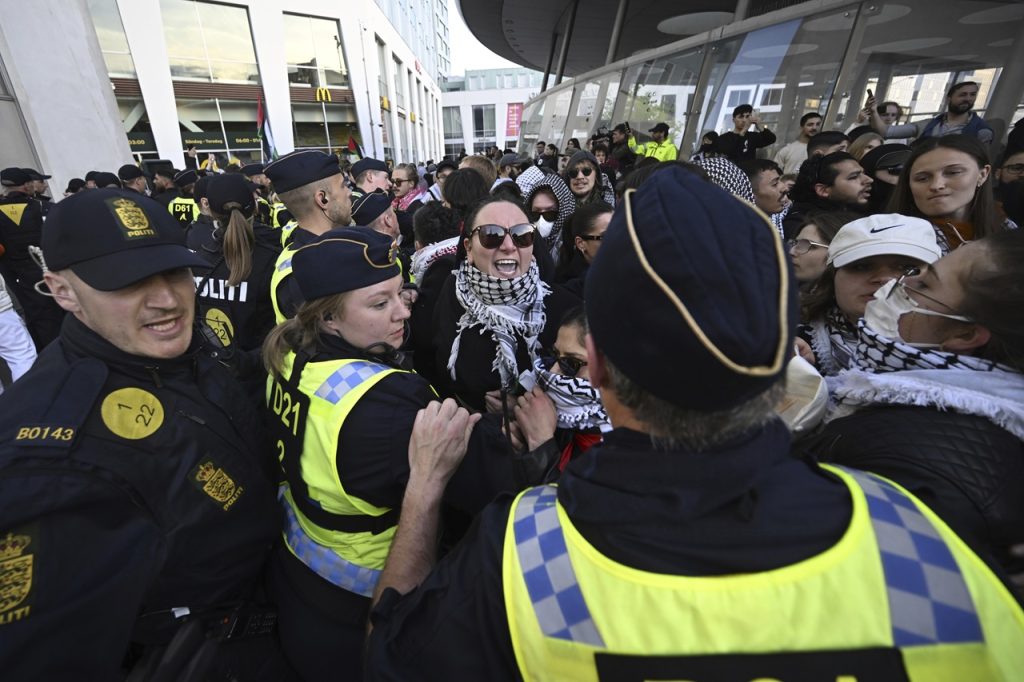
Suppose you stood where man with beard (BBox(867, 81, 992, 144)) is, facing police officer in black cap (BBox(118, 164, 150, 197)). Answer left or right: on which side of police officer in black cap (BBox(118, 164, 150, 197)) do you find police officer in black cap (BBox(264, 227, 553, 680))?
left

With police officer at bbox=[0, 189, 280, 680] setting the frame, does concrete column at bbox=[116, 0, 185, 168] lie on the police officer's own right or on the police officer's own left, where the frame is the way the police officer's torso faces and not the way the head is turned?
on the police officer's own left

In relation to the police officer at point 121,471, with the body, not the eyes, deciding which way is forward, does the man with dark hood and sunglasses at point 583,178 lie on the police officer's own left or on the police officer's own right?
on the police officer's own left

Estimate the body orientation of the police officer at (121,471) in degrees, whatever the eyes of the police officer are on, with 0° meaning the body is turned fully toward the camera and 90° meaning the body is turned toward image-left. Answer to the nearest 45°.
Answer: approximately 315°

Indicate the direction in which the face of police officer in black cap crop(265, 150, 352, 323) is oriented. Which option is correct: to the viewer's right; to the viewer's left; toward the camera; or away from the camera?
to the viewer's right

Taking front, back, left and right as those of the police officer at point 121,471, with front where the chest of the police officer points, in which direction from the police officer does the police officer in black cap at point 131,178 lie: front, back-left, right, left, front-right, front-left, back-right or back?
back-left

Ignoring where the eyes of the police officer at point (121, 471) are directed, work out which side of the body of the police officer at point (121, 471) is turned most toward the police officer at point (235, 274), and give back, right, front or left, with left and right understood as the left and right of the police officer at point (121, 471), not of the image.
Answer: left

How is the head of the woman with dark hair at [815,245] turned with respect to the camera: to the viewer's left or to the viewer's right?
to the viewer's left

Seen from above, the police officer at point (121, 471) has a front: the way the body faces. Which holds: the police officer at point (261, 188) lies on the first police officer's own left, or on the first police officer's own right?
on the first police officer's own left

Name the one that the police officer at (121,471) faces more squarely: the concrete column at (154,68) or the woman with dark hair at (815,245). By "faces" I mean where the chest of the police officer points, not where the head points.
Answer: the woman with dark hair

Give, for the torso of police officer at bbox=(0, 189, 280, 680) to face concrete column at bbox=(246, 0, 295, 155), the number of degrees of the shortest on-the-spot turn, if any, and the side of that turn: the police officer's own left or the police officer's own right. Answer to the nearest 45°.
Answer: approximately 135° to the police officer's own left

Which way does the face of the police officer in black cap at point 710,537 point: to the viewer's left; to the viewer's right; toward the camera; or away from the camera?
away from the camera
